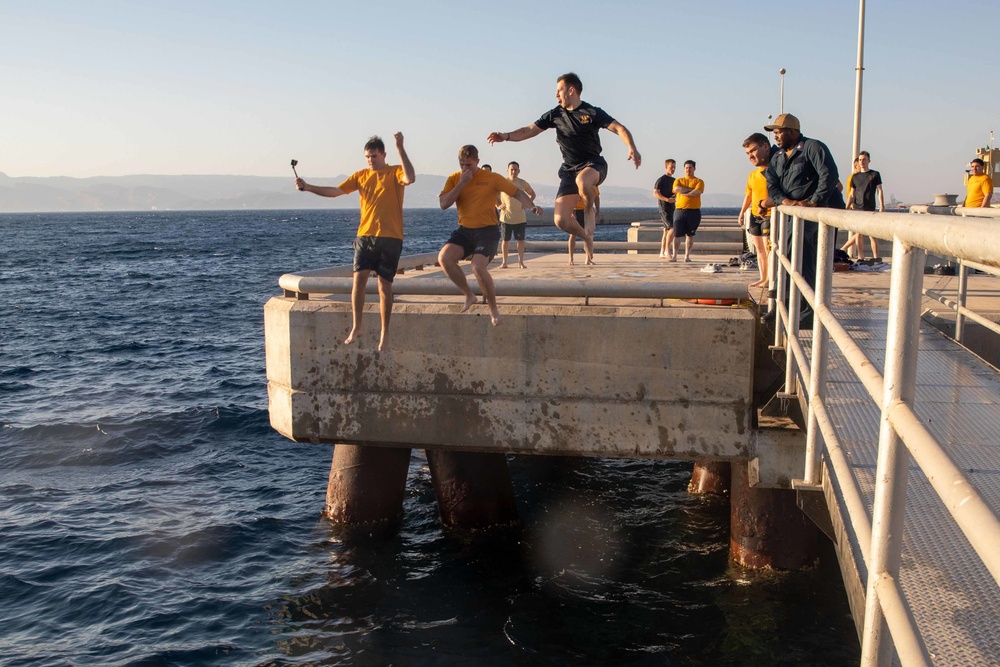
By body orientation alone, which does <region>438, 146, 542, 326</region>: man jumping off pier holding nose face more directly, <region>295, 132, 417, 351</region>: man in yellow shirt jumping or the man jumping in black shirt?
the man in yellow shirt jumping

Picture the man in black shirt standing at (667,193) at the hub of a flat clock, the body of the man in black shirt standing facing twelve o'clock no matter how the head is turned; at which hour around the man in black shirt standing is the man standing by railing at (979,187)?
The man standing by railing is roughly at 10 o'clock from the man in black shirt standing.

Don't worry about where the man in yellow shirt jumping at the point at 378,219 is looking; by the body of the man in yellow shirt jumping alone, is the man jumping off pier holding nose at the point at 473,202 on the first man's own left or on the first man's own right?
on the first man's own left

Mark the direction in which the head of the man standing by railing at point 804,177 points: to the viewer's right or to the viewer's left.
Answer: to the viewer's left

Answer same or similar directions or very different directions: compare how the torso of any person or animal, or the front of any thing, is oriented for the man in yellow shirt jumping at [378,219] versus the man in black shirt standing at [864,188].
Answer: same or similar directions

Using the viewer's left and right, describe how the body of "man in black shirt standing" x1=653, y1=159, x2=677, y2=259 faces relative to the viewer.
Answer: facing the viewer and to the right of the viewer

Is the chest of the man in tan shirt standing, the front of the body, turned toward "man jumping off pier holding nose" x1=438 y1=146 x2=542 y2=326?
yes

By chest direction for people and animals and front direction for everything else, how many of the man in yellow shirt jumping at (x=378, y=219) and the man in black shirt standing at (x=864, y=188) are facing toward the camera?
2

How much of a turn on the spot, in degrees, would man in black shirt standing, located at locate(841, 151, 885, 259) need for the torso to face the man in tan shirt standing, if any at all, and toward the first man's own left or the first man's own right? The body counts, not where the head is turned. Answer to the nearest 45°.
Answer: approximately 45° to the first man's own right

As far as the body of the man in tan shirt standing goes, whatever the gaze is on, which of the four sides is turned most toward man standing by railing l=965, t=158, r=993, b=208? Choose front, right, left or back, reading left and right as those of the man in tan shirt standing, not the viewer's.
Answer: left

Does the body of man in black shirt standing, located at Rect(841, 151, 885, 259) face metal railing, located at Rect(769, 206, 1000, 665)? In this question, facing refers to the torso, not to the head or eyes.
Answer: yes

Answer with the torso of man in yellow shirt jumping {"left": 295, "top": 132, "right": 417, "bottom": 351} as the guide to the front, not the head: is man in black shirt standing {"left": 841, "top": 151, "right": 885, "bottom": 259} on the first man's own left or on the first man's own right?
on the first man's own left

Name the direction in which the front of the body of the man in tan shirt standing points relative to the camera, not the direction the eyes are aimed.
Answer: toward the camera

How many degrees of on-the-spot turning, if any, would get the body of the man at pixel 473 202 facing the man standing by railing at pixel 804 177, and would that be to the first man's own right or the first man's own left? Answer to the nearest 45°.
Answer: approximately 135° to the first man's own left
